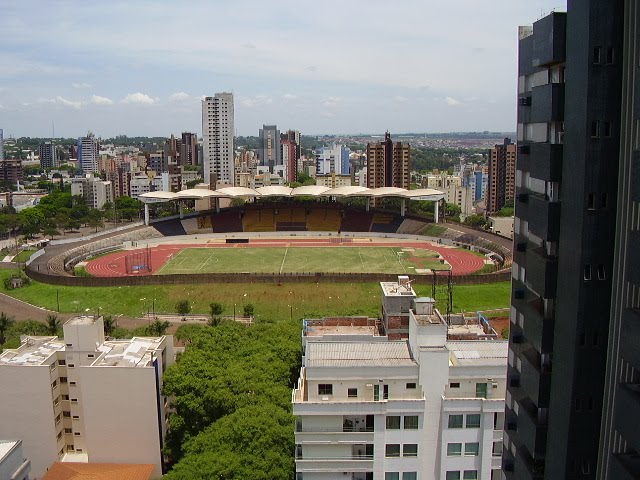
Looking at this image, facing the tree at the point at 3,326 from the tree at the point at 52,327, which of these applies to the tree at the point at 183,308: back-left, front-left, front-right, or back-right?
back-right

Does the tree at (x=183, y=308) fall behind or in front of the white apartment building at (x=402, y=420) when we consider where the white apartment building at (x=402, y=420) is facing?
behind

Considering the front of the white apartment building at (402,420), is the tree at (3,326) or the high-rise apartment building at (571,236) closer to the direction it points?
the high-rise apartment building

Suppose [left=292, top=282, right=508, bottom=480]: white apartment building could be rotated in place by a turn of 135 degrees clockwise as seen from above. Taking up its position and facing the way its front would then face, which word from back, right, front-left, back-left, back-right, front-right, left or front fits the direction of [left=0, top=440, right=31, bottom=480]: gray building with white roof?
front-left

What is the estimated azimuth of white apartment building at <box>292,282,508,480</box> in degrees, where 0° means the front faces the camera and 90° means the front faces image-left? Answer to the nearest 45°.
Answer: approximately 0°

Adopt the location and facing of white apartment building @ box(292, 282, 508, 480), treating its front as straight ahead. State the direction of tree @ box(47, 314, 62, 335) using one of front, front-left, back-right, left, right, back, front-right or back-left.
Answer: back-right

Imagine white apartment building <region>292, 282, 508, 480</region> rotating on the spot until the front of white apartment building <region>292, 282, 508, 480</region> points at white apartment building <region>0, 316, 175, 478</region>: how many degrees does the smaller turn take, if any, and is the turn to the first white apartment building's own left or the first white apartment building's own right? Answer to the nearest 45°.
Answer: approximately 135° to the first white apartment building's own right

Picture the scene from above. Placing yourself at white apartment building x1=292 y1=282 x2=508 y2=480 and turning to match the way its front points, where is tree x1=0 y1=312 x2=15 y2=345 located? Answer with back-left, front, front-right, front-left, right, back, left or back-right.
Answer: back-right
